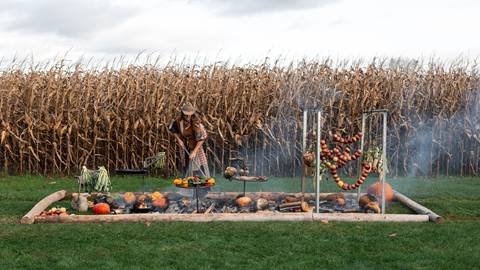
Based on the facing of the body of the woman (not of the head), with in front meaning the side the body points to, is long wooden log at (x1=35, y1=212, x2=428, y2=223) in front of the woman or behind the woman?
in front

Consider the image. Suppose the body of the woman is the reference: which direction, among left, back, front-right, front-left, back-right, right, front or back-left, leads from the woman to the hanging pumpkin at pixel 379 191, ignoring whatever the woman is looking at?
left

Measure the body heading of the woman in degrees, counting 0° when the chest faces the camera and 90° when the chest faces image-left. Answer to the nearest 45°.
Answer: approximately 0°

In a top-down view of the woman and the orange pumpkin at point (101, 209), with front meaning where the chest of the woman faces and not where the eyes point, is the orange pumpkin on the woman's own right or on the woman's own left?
on the woman's own right

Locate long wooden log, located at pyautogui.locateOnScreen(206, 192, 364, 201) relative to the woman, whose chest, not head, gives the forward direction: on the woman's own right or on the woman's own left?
on the woman's own left
